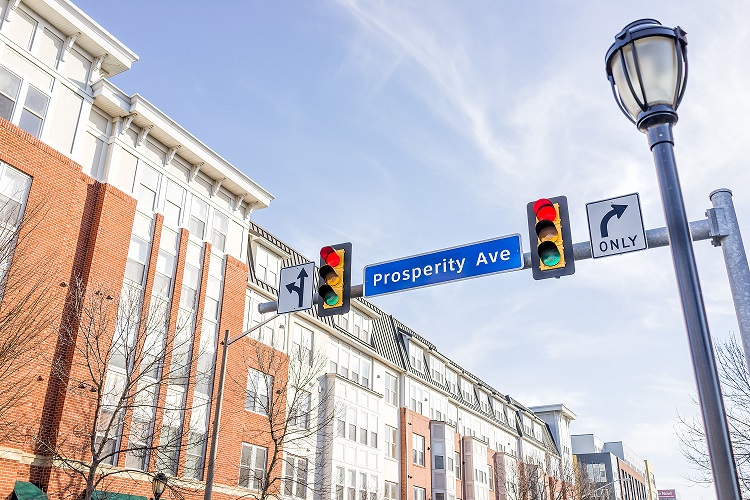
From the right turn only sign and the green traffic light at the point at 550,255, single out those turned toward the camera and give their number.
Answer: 2

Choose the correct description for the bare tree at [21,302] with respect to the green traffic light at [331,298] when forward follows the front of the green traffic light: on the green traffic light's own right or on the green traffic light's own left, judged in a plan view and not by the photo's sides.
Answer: on the green traffic light's own right

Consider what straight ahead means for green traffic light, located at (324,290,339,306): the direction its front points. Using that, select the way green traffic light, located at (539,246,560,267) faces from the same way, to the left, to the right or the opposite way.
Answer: the same way

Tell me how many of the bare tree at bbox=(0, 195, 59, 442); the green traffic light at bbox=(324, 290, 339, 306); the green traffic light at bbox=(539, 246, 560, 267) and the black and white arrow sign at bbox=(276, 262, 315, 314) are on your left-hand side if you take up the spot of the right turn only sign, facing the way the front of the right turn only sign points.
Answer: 0

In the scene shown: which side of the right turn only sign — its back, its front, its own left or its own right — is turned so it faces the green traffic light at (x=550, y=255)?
right

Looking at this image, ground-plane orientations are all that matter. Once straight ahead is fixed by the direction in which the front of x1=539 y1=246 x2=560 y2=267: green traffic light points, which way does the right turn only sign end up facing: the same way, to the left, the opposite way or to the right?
the same way

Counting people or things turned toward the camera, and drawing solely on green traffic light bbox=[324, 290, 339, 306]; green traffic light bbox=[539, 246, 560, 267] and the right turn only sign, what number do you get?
3

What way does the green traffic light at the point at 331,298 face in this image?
toward the camera

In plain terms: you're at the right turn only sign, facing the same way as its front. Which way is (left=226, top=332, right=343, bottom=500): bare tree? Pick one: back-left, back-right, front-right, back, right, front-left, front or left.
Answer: back-right

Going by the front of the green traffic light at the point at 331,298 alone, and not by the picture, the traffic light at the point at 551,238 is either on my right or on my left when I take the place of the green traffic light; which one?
on my left

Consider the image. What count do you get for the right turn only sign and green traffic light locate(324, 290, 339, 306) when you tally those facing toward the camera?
2

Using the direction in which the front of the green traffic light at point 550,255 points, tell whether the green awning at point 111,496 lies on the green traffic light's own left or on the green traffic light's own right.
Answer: on the green traffic light's own right

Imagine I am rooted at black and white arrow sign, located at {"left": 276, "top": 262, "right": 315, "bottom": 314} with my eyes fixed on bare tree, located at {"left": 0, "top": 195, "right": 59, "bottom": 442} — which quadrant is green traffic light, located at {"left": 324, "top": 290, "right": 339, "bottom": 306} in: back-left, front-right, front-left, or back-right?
back-left

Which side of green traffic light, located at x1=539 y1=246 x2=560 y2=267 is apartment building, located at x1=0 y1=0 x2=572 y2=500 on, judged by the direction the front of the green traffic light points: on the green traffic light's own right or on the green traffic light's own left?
on the green traffic light's own right

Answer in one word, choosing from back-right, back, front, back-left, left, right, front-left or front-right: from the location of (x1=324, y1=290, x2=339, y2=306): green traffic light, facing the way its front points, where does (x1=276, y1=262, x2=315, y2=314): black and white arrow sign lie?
back-right

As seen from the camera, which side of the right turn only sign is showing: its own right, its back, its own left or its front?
front

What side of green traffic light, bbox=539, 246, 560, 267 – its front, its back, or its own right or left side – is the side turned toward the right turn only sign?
left

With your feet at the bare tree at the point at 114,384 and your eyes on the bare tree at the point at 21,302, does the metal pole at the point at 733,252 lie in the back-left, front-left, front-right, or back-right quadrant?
front-left

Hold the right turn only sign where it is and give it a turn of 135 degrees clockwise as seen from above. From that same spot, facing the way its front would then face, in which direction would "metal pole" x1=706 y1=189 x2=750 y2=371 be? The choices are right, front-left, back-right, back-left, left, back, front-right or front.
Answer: back

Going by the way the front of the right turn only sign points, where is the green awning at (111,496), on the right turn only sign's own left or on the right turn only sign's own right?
on the right turn only sign's own right

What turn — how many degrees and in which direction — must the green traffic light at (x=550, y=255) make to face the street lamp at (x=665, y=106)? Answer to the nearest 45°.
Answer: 0° — it already faces it
